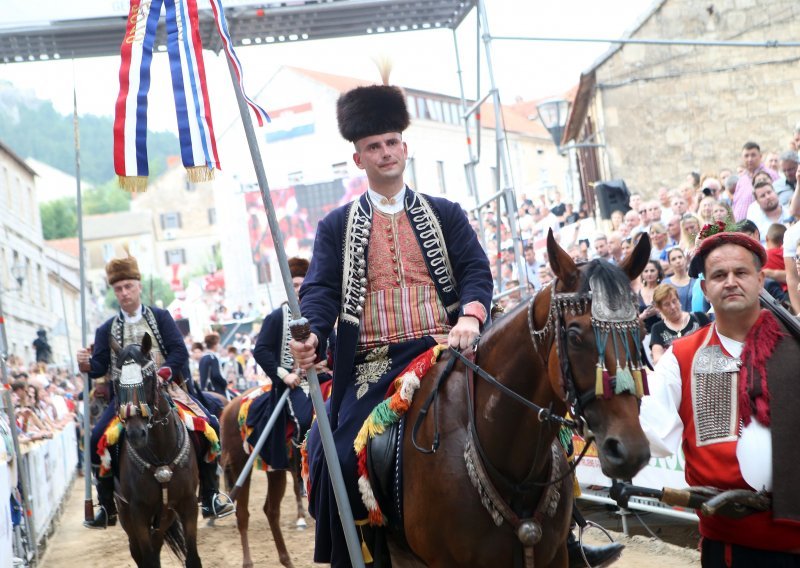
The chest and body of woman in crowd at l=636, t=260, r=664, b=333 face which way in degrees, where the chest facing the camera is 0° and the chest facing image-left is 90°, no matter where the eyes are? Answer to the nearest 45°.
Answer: approximately 45°

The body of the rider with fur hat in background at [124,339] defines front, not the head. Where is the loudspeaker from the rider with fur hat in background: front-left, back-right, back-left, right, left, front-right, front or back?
back-left

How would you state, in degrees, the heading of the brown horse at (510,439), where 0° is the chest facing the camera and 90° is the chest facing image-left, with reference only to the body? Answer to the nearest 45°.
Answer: approximately 315°

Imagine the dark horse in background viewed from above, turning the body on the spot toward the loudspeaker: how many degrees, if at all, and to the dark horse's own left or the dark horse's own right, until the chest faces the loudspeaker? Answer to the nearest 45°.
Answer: approximately 135° to the dark horse's own left

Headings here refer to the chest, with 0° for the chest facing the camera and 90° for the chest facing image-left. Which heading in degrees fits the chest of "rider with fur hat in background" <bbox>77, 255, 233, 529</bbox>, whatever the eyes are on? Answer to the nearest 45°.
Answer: approximately 0°

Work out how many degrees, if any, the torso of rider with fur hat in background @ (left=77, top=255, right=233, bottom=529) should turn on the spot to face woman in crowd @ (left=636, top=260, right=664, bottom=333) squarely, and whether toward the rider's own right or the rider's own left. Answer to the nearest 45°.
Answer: approximately 90° to the rider's own left

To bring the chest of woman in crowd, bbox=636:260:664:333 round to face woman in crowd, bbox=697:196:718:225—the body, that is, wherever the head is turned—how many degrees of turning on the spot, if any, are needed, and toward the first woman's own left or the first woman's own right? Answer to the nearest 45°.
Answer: approximately 180°
